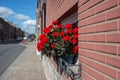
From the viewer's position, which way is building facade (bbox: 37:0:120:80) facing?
facing the viewer and to the left of the viewer
